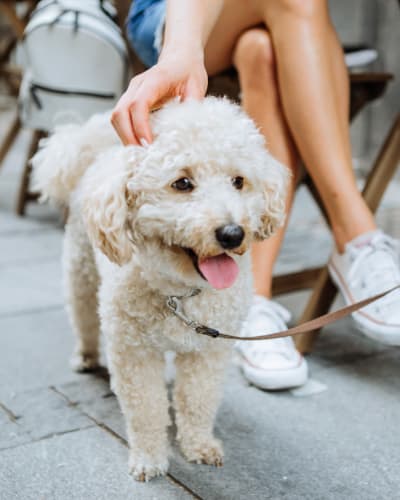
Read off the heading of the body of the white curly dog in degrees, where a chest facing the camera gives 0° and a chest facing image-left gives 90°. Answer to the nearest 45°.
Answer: approximately 315°

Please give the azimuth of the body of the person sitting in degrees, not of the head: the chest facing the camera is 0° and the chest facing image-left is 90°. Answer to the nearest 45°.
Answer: approximately 315°

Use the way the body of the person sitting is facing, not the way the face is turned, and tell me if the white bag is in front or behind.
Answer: behind

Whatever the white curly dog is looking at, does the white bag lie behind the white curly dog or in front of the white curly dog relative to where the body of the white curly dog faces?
behind

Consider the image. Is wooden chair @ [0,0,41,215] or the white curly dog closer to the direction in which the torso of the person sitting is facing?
the white curly dog
